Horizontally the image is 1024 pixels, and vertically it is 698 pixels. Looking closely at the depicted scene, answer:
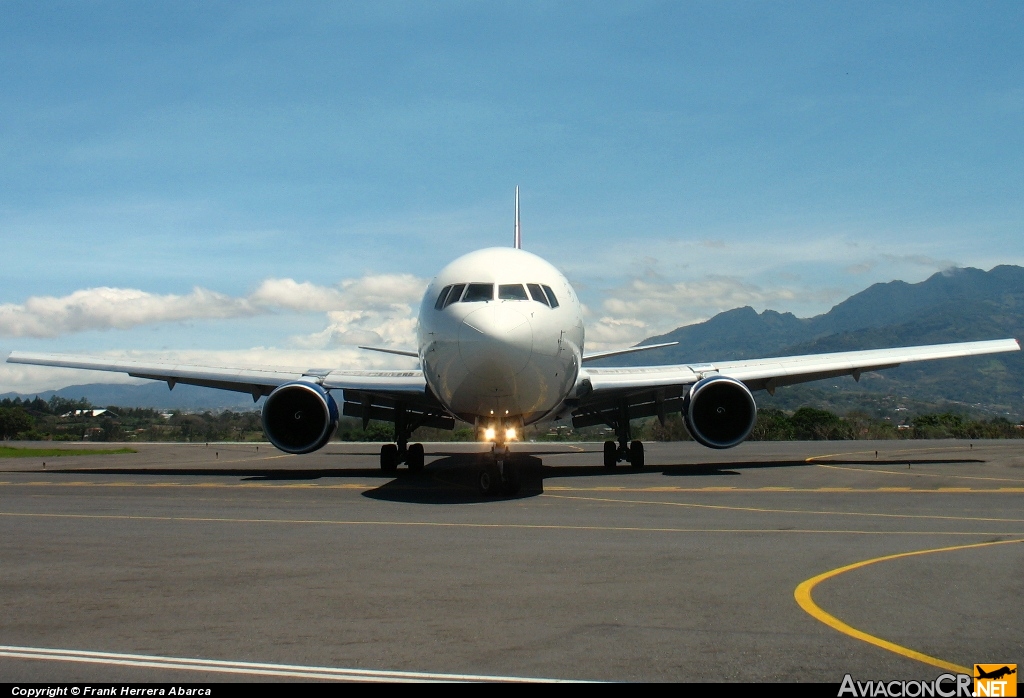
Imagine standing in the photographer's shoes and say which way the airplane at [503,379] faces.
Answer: facing the viewer

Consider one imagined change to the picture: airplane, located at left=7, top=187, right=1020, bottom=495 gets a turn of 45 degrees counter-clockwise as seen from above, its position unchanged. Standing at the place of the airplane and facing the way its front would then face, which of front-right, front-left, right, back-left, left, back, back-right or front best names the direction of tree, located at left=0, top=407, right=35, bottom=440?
back
